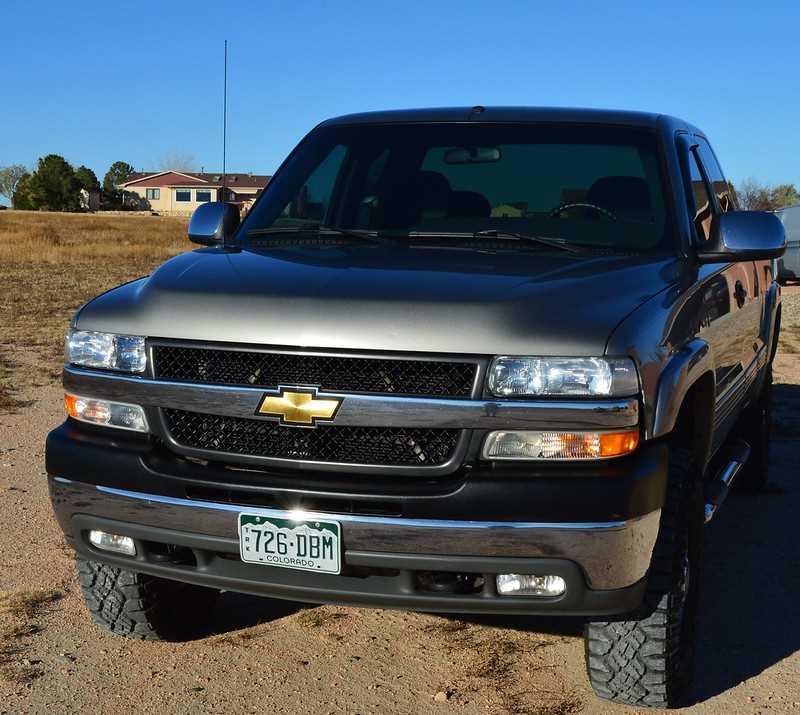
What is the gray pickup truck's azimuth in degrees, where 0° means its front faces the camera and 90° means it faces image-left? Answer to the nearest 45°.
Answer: approximately 45°
